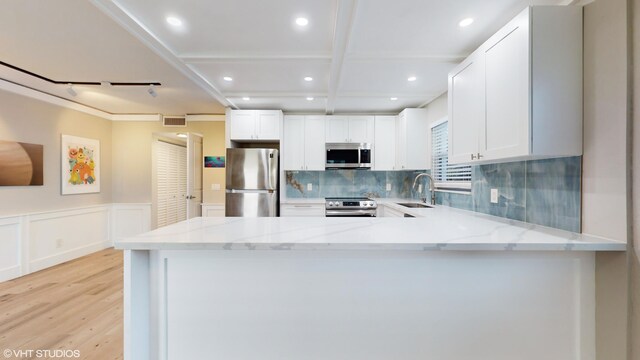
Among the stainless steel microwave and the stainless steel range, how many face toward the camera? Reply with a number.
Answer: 2

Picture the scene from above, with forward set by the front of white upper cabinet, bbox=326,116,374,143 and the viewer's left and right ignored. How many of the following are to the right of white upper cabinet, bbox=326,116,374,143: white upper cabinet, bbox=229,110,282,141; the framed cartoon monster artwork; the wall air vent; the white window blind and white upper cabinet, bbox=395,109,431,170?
3

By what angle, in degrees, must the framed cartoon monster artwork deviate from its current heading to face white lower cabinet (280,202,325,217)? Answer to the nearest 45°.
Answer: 0° — it already faces it

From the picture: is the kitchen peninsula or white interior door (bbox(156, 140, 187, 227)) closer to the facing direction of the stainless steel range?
the kitchen peninsula

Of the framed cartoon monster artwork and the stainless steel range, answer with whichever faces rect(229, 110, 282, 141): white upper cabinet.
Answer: the framed cartoon monster artwork

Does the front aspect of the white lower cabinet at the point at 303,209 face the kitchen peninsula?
yes

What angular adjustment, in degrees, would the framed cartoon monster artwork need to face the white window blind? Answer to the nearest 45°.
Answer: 0° — it already faces it

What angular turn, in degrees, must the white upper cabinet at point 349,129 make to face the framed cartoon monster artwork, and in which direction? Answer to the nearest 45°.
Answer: approximately 90° to its right

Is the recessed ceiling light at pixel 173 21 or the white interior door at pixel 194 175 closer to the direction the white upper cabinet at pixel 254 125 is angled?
the recessed ceiling light

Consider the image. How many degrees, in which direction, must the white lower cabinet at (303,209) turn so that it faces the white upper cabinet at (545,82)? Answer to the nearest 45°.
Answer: approximately 45° to its left

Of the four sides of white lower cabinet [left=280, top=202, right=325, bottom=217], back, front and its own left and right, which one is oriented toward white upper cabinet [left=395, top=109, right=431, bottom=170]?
left

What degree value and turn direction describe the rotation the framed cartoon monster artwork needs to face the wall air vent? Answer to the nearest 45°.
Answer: approximately 45° to its left
